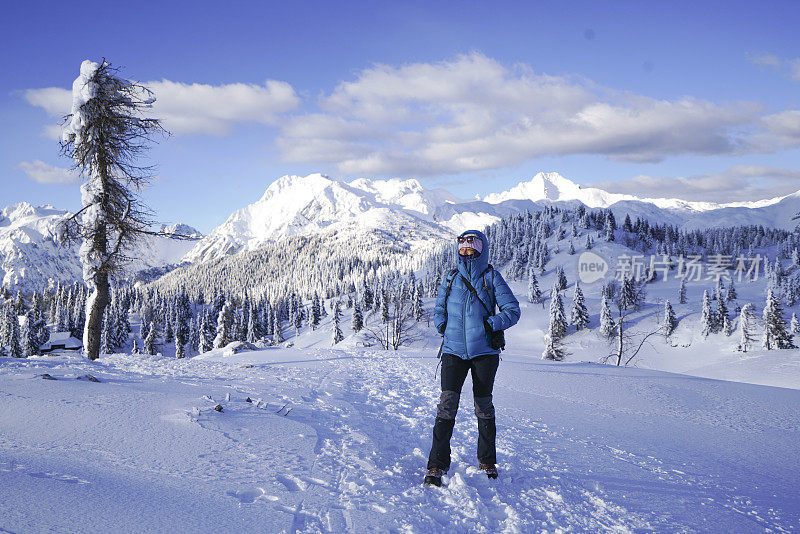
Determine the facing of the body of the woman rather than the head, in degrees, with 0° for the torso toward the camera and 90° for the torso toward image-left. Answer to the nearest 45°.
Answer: approximately 0°
